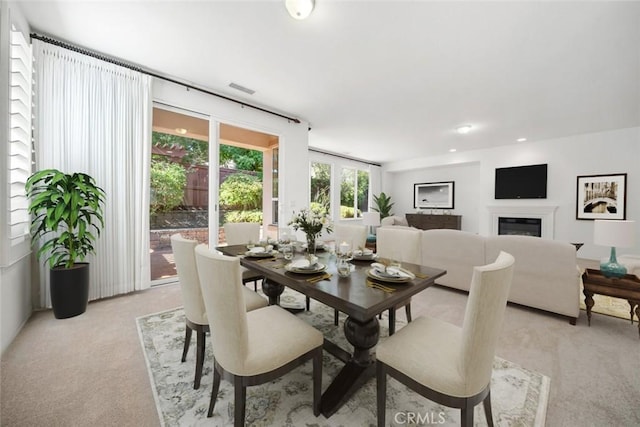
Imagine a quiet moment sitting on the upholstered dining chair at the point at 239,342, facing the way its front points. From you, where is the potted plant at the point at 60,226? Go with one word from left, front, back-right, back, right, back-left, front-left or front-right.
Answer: left

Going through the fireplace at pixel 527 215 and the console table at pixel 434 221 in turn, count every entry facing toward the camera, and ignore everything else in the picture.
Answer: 2

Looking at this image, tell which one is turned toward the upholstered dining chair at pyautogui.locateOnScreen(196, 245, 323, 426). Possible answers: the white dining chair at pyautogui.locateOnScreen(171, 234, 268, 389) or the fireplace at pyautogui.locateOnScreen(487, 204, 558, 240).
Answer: the fireplace

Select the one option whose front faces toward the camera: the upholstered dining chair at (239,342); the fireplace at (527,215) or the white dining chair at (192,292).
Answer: the fireplace

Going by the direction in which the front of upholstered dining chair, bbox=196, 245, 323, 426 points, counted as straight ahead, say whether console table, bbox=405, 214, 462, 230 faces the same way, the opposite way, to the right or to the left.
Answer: the opposite way

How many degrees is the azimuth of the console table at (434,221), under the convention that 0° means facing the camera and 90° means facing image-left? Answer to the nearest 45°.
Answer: approximately 0°

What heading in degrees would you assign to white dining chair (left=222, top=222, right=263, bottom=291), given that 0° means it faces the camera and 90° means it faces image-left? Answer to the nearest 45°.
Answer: approximately 315°

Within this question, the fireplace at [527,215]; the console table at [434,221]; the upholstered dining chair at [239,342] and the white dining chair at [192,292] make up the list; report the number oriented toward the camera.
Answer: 2

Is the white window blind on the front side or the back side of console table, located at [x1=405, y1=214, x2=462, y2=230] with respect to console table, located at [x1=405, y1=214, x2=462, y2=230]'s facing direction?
on the front side

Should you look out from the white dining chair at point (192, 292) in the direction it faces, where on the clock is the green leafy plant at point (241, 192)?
The green leafy plant is roughly at 11 o'clock from the white dining chair.

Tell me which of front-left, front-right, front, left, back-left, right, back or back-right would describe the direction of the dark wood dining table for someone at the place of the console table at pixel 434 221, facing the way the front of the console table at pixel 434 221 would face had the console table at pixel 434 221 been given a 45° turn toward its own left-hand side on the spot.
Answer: front-right
